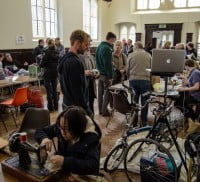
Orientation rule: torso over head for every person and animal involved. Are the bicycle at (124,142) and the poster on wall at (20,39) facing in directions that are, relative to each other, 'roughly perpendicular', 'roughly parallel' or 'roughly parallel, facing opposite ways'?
roughly perpendicular

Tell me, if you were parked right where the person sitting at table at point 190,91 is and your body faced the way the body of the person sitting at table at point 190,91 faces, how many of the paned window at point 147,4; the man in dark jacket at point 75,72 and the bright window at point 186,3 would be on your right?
2

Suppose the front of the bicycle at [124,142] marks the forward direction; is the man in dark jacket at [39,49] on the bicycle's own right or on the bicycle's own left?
on the bicycle's own right

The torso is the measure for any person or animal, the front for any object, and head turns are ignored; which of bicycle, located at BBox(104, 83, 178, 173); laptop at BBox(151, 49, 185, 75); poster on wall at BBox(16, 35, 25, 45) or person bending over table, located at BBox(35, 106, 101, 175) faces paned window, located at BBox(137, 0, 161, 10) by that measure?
the laptop

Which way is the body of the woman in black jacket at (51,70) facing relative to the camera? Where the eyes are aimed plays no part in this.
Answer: away from the camera

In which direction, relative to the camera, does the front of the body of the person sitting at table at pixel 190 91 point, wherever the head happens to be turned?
to the viewer's left

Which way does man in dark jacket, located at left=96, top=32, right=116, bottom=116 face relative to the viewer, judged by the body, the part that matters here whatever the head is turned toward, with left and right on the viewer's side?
facing away from the viewer and to the right of the viewer

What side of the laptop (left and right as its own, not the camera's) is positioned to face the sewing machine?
back

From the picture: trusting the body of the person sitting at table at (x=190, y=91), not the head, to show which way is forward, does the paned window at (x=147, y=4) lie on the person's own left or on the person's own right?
on the person's own right

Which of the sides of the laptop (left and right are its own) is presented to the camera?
back
